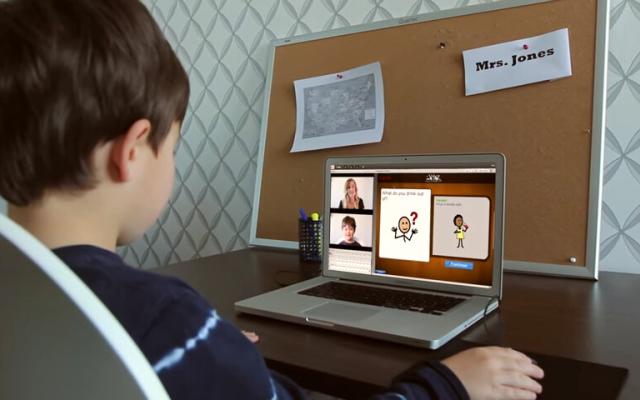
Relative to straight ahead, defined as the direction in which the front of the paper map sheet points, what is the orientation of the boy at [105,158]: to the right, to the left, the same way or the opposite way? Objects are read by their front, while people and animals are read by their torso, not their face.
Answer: the opposite way

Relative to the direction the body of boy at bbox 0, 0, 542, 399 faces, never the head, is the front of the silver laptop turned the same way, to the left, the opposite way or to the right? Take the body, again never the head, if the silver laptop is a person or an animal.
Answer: the opposite way

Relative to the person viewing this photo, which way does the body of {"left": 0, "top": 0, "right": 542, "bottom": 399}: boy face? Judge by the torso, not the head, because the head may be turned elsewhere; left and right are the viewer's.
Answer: facing away from the viewer and to the right of the viewer

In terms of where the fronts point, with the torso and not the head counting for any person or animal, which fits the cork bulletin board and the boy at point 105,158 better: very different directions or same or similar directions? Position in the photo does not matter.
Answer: very different directions

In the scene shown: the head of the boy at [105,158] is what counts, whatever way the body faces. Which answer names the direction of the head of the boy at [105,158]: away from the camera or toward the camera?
away from the camera

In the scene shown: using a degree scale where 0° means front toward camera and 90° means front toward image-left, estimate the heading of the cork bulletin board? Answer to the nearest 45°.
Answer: approximately 45°

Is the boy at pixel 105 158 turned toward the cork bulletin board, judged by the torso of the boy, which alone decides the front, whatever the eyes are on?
yes
